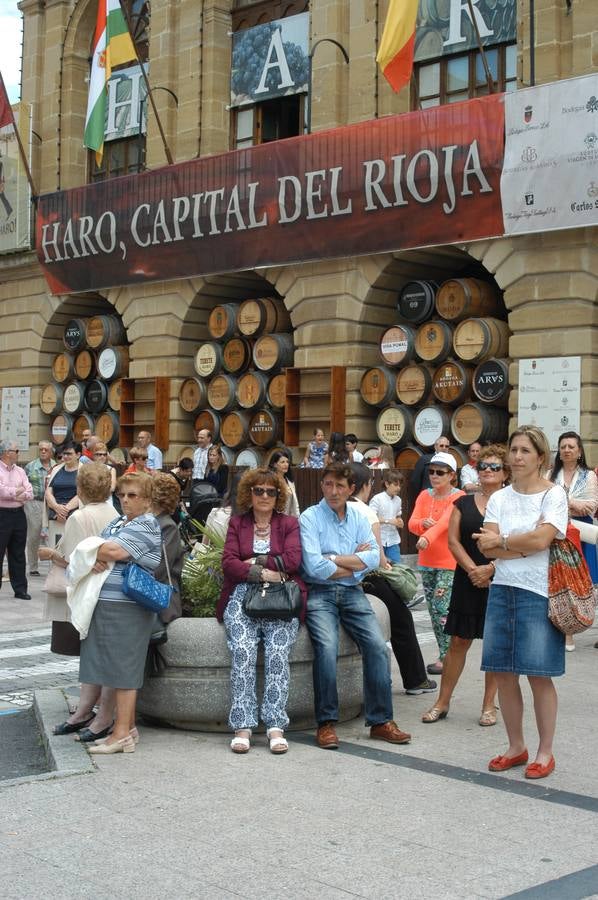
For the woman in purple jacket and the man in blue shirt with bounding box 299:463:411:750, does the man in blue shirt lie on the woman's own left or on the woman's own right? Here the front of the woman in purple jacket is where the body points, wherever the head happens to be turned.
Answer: on the woman's own left

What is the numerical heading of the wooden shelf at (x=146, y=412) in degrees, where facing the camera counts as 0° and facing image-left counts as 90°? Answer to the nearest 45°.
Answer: approximately 45°

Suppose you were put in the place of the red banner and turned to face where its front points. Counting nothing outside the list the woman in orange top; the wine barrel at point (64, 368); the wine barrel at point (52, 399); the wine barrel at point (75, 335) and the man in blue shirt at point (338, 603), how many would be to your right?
3

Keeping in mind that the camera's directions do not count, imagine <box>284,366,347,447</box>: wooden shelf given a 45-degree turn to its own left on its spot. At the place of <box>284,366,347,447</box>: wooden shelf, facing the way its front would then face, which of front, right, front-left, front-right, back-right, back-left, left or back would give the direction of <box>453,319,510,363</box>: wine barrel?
front-left

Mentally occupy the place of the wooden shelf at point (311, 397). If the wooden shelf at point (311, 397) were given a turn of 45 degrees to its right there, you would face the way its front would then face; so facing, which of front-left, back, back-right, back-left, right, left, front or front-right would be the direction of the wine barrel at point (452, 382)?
back-left

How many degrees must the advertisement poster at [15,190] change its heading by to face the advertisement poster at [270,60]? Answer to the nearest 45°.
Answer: approximately 90° to its left

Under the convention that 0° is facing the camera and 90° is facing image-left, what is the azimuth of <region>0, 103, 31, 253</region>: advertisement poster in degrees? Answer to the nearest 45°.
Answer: approximately 45°

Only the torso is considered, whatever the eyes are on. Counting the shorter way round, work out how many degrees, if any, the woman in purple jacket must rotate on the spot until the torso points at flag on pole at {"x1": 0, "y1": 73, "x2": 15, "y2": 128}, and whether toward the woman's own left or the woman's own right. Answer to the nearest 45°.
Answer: approximately 180°

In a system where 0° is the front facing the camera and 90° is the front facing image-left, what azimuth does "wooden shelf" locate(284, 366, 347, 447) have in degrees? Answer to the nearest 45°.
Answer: approximately 45°
